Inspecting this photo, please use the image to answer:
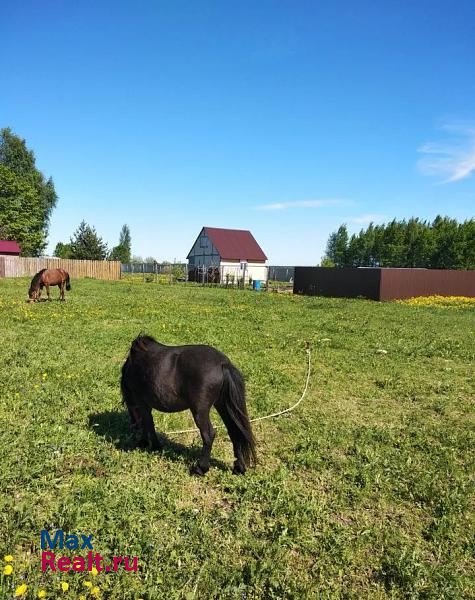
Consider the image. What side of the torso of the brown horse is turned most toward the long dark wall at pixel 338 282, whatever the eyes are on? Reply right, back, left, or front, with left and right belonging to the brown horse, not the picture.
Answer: back

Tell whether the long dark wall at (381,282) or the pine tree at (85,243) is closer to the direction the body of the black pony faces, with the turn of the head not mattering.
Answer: the pine tree

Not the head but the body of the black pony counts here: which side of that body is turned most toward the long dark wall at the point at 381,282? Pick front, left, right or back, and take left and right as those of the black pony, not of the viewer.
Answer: right

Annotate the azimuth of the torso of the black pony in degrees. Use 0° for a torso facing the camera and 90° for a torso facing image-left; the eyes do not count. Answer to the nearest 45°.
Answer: approximately 135°

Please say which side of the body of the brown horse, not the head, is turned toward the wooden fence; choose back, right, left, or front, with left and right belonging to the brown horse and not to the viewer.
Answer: right

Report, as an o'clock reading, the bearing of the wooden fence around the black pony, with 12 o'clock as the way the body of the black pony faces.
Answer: The wooden fence is roughly at 1 o'clock from the black pony.

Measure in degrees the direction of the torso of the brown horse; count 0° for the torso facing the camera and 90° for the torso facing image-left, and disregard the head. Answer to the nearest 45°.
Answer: approximately 90°
